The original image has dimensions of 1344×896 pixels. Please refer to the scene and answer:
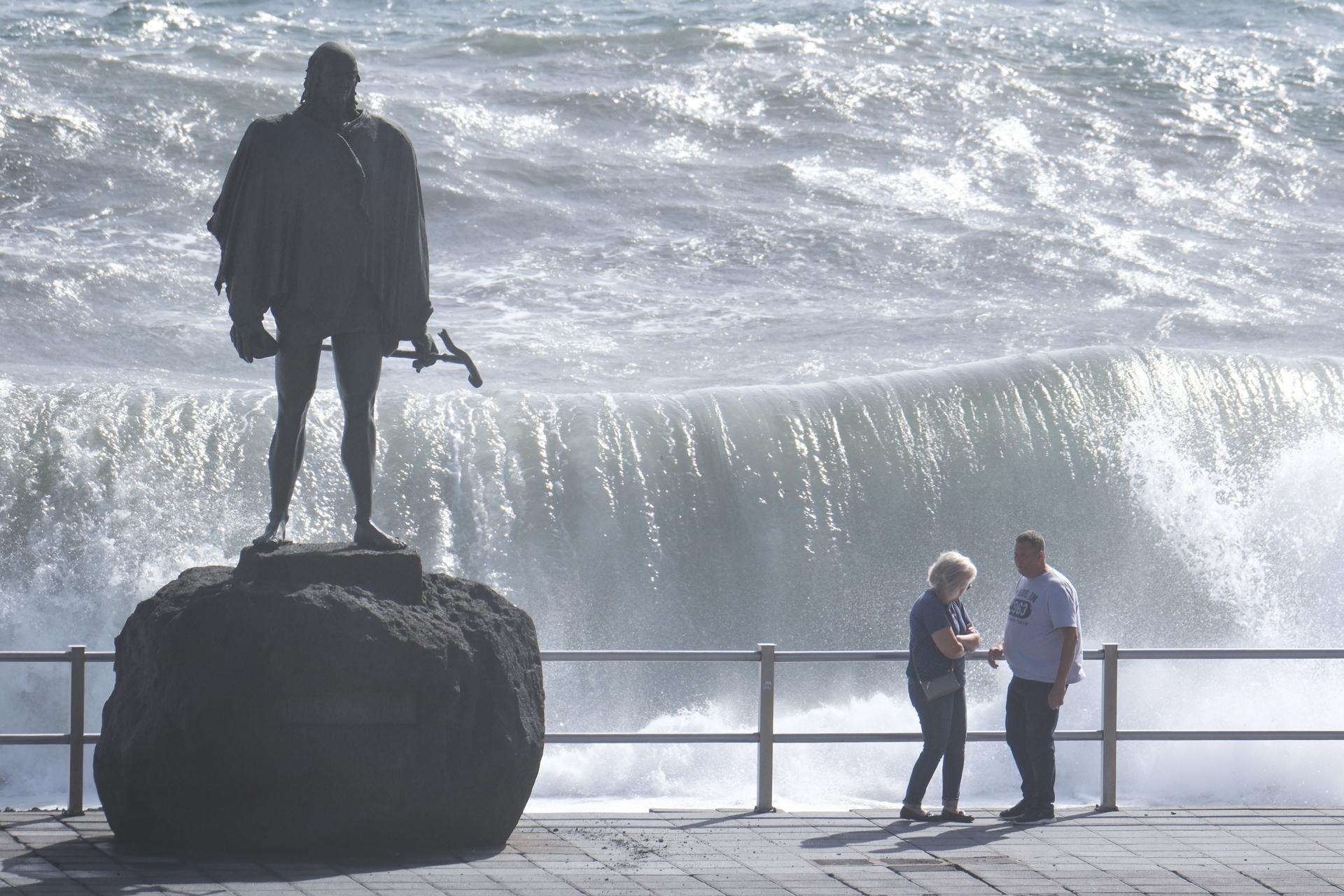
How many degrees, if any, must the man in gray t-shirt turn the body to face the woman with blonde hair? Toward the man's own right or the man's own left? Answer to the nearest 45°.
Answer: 0° — they already face them

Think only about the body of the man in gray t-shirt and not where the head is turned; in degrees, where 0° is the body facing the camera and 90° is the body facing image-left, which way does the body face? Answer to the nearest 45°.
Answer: approximately 45°

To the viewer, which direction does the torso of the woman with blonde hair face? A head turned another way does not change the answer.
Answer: to the viewer's right

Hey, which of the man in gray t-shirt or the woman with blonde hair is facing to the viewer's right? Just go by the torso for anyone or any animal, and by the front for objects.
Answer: the woman with blonde hair

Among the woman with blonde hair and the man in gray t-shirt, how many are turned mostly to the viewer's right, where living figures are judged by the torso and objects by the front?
1

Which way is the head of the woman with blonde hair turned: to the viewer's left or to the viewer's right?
to the viewer's right

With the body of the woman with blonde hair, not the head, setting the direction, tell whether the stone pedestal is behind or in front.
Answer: behind

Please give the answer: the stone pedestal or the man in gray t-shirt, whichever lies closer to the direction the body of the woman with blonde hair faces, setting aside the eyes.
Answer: the man in gray t-shirt
